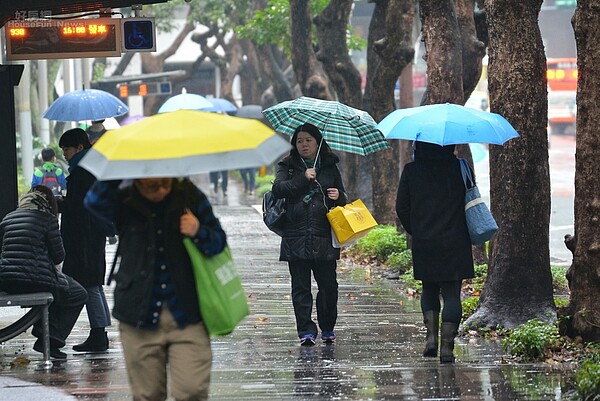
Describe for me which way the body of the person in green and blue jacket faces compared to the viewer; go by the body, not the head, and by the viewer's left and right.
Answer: facing away from the viewer

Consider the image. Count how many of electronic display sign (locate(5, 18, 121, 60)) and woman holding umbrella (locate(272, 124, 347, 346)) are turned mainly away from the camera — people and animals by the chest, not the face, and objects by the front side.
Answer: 0

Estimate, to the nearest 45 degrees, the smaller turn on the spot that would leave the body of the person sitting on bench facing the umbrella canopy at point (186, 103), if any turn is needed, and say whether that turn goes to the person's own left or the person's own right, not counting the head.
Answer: approximately 45° to the person's own left

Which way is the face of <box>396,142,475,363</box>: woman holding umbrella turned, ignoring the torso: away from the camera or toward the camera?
away from the camera

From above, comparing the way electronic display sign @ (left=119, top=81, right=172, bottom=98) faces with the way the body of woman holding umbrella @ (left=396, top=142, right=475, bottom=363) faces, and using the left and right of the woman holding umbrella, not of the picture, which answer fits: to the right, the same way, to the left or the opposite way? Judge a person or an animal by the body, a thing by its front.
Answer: the opposite way

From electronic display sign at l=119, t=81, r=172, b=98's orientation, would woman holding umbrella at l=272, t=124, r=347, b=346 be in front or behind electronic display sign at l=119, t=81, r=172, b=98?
in front

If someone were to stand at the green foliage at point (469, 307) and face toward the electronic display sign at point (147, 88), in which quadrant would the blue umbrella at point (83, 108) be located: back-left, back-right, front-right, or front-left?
front-left

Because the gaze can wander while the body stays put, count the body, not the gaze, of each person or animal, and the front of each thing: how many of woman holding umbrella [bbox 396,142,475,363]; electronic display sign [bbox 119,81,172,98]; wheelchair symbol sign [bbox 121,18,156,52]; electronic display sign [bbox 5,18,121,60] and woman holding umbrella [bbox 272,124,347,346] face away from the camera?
1

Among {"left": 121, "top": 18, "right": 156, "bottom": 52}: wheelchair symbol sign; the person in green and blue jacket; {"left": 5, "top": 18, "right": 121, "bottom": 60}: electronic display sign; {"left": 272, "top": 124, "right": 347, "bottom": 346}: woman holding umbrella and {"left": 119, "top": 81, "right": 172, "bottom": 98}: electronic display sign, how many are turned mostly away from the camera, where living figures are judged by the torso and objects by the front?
1

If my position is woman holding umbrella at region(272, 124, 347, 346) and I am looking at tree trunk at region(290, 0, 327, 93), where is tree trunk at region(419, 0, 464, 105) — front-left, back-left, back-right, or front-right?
front-right

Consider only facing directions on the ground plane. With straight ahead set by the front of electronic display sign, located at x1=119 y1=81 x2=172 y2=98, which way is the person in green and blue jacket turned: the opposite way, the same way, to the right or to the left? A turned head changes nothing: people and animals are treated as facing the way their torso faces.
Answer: the opposite way

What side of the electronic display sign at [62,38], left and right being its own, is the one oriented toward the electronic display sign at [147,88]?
back

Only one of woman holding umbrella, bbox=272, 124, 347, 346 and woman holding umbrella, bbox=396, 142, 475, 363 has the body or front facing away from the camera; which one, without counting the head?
woman holding umbrella, bbox=396, 142, 475, 363

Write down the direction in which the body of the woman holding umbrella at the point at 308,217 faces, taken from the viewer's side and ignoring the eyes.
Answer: toward the camera

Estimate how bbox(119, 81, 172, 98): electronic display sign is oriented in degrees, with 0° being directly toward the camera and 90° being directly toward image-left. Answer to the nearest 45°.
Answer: approximately 0°
